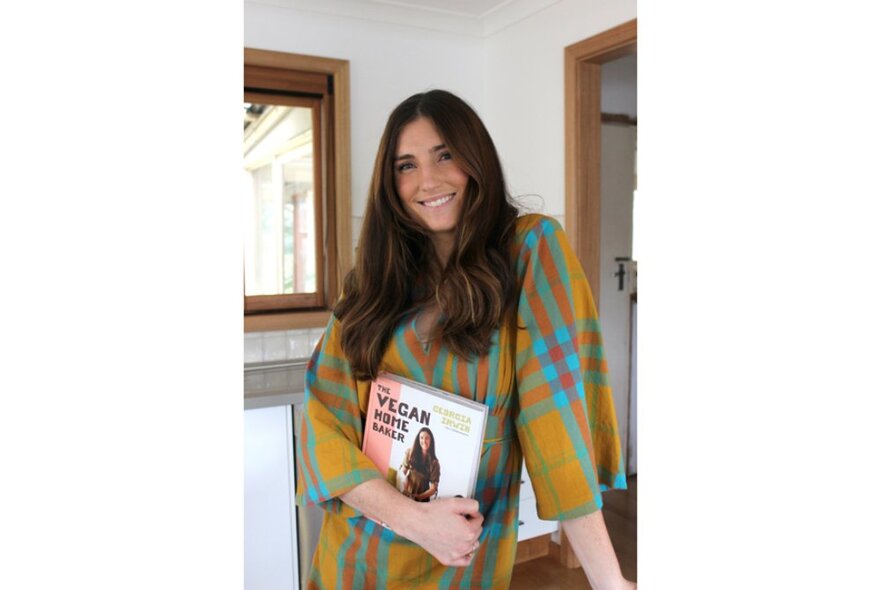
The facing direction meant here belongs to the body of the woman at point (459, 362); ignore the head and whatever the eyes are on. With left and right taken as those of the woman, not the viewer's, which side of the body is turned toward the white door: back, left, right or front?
back

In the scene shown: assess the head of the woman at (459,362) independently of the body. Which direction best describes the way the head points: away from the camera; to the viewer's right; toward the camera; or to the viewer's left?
toward the camera

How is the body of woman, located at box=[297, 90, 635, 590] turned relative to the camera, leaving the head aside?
toward the camera

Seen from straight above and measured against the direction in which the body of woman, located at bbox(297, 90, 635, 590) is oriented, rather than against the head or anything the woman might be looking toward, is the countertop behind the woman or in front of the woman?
behind

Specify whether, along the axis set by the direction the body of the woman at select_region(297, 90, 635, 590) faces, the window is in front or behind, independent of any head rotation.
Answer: behind

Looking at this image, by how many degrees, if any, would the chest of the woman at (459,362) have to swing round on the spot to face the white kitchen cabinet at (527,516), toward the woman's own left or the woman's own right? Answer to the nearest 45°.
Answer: approximately 180°

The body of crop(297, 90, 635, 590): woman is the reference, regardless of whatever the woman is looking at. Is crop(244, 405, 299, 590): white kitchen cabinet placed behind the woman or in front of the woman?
behind

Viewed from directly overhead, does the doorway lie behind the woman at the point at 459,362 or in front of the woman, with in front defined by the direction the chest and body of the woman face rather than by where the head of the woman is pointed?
behind
